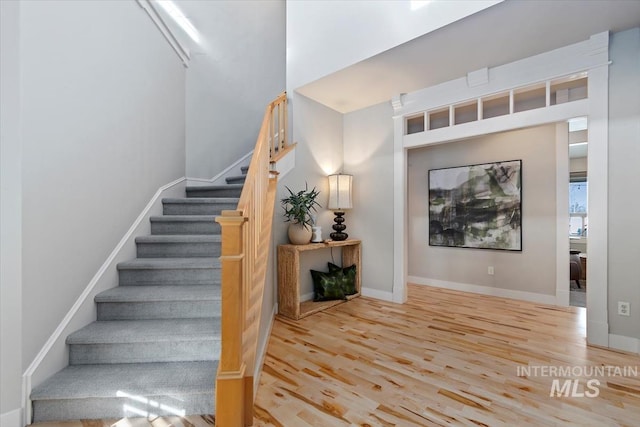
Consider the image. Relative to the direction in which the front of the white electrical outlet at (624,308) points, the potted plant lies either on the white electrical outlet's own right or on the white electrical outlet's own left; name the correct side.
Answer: on the white electrical outlet's own right

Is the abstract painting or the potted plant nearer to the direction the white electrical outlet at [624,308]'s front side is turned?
the potted plant

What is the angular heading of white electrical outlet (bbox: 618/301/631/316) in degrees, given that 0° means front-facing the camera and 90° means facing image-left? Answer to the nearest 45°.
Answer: approximately 0°

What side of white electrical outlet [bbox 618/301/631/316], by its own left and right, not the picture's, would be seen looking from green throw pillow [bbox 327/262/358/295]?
right

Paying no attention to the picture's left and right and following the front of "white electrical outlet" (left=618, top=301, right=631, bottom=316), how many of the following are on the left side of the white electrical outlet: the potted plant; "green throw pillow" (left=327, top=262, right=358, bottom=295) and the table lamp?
0

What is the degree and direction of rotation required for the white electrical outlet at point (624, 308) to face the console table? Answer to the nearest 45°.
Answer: approximately 45° to its right

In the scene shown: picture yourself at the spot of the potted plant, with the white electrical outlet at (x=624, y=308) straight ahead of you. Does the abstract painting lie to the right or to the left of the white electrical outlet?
left
